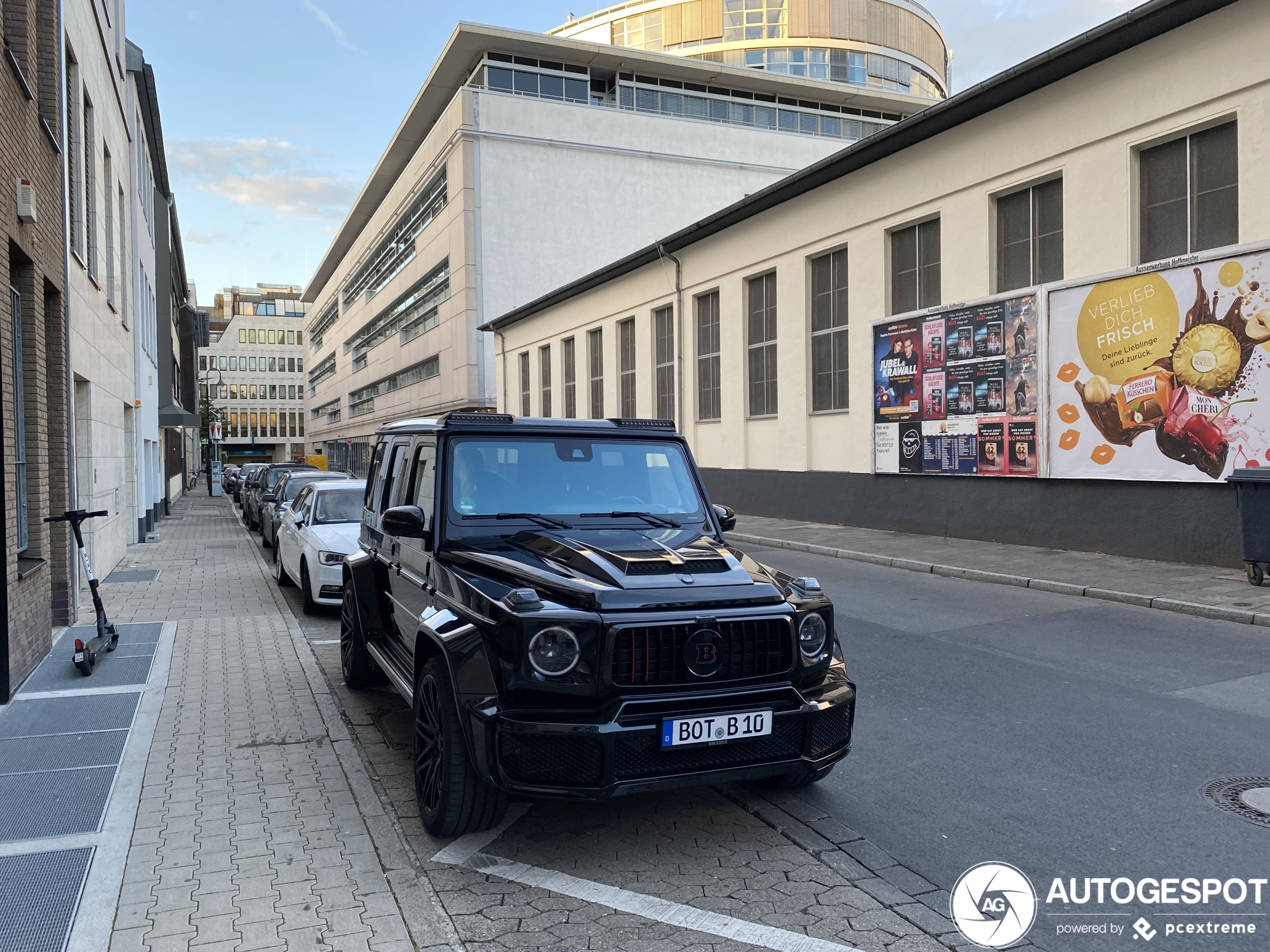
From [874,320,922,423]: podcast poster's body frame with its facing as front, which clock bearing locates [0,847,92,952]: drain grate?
The drain grate is roughly at 11 o'clock from the podcast poster.

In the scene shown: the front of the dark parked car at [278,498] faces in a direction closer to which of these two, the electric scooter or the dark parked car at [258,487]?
the electric scooter

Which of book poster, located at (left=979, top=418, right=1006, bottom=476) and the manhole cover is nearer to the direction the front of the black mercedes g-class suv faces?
the manhole cover

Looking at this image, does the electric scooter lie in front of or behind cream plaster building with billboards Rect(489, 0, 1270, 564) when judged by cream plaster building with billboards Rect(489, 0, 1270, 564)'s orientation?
in front

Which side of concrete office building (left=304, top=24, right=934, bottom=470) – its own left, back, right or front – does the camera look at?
left

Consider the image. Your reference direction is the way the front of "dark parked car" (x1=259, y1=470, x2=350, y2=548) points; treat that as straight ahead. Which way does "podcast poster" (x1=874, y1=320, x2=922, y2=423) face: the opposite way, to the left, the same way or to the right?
to the right

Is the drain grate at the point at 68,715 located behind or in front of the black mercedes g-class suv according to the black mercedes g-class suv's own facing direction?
behind

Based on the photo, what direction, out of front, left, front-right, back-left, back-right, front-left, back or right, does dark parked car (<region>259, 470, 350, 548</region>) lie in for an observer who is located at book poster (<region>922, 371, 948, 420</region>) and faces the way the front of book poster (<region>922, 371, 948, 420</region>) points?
front-right

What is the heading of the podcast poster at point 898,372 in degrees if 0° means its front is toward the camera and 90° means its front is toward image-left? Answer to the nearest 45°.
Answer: approximately 45°

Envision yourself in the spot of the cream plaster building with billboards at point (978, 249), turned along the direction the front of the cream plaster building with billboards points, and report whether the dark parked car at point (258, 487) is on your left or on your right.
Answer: on your right

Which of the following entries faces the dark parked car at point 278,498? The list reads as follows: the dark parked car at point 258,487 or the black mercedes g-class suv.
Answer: the dark parked car at point 258,487

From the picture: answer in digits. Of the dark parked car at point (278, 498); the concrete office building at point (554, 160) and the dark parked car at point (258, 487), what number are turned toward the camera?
2

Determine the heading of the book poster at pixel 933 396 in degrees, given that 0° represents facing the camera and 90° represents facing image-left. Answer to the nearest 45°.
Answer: approximately 45°
